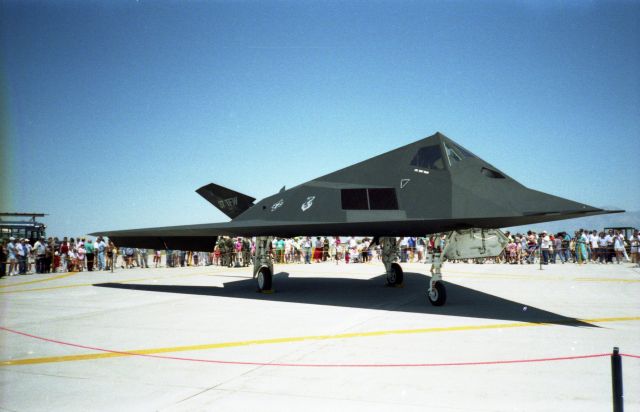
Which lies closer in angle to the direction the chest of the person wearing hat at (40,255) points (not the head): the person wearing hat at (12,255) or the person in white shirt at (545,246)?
the person in white shirt

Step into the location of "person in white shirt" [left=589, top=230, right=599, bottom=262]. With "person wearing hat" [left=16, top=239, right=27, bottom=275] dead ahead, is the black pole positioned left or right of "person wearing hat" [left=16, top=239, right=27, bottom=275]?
left

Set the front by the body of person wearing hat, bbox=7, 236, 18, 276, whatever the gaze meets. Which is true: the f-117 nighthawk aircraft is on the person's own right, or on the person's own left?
on the person's own left

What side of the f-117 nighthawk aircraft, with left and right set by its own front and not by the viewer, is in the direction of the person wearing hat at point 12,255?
back

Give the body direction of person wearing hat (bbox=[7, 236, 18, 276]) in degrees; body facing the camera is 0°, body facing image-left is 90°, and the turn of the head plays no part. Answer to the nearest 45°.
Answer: approximately 270°
